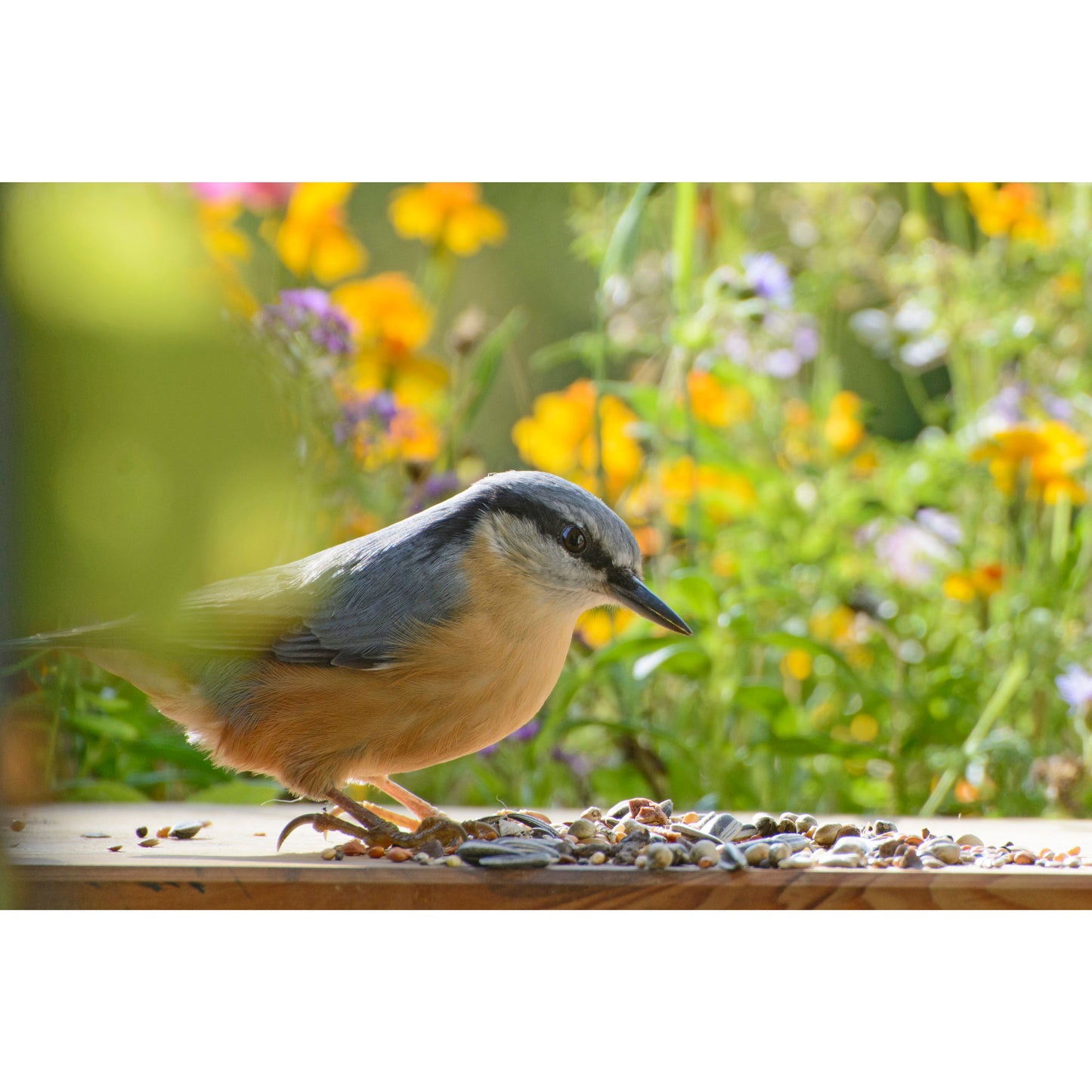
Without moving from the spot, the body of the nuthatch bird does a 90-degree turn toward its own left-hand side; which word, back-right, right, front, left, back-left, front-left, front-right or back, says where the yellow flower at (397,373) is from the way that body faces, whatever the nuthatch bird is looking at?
front

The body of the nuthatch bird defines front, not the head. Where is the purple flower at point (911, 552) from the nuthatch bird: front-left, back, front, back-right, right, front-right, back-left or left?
front-left

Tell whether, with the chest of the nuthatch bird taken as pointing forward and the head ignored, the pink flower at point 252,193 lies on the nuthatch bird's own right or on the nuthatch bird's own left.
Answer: on the nuthatch bird's own left

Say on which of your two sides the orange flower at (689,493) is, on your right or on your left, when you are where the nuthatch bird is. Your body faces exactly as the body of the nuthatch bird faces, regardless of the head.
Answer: on your left

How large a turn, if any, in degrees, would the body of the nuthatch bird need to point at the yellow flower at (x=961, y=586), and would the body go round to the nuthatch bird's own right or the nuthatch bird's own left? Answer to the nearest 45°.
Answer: approximately 45° to the nuthatch bird's own left

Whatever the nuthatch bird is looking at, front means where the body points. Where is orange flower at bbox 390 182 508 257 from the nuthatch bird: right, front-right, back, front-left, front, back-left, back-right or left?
left

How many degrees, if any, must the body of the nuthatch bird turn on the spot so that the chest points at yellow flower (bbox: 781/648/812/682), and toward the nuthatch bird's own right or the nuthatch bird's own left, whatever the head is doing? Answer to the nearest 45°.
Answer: approximately 45° to the nuthatch bird's own left

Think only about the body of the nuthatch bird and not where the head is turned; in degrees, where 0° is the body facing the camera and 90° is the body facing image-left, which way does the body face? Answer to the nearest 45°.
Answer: approximately 270°

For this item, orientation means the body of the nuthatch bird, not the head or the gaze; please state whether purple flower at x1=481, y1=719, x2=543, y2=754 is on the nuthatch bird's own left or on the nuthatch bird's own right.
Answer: on the nuthatch bird's own left

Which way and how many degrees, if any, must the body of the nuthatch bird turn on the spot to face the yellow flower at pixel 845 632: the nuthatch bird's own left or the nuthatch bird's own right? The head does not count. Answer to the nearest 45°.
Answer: approximately 45° to the nuthatch bird's own left

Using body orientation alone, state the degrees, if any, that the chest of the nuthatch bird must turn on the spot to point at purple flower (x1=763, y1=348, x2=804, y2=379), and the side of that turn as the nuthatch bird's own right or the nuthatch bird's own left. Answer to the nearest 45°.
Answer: approximately 45° to the nuthatch bird's own left

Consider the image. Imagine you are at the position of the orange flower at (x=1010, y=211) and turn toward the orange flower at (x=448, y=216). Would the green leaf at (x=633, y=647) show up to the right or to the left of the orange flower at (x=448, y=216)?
left
